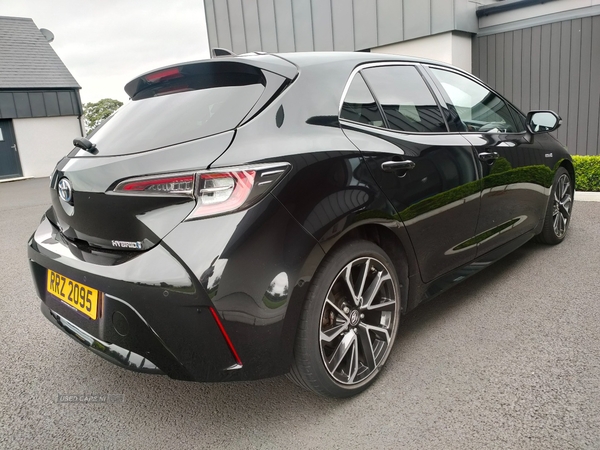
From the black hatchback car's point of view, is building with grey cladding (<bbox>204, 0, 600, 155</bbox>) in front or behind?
in front

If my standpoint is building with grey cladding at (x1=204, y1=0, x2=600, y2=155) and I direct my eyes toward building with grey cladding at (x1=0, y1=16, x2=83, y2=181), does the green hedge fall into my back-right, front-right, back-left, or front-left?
back-left

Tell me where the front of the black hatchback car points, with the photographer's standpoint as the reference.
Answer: facing away from the viewer and to the right of the viewer

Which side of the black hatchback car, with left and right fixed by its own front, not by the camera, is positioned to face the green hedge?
front

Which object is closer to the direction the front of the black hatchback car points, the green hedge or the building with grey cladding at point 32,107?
the green hedge

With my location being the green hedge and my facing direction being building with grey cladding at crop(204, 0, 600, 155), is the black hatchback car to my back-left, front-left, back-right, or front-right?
back-left

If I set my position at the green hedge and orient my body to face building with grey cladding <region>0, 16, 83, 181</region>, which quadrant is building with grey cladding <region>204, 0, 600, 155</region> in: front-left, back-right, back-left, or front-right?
front-right
